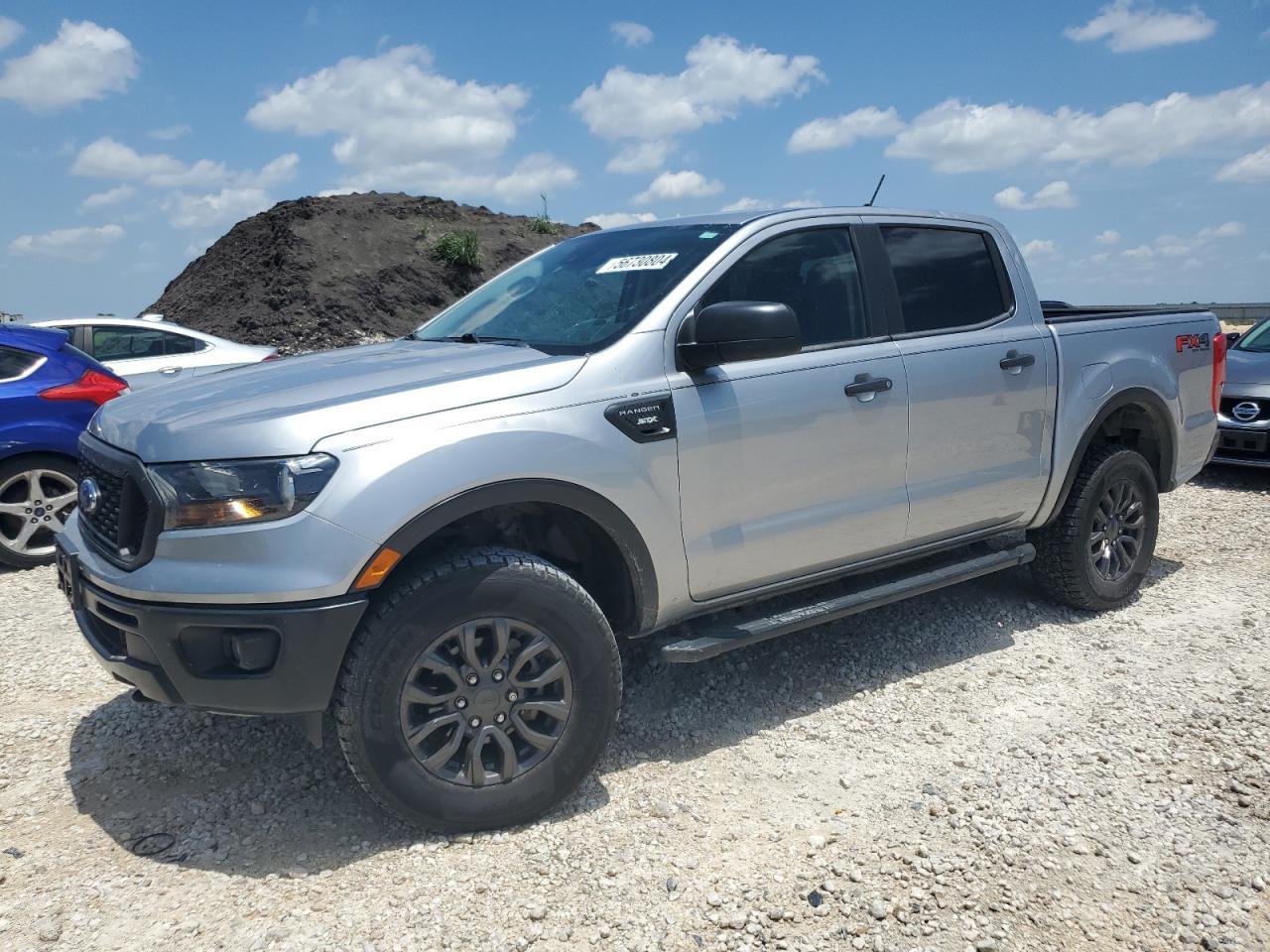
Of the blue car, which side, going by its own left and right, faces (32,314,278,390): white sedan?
right

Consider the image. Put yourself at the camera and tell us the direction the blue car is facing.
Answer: facing to the left of the viewer

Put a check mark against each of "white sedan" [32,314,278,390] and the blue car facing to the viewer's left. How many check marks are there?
2

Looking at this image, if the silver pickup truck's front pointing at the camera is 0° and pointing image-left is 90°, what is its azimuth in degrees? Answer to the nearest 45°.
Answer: approximately 45°

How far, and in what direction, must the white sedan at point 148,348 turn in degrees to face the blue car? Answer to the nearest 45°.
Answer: approximately 90° to its left

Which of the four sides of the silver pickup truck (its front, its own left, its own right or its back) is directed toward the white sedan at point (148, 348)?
right

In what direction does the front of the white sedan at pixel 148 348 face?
to the viewer's left

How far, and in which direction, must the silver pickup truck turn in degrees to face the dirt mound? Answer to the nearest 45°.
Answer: approximately 135° to its right
